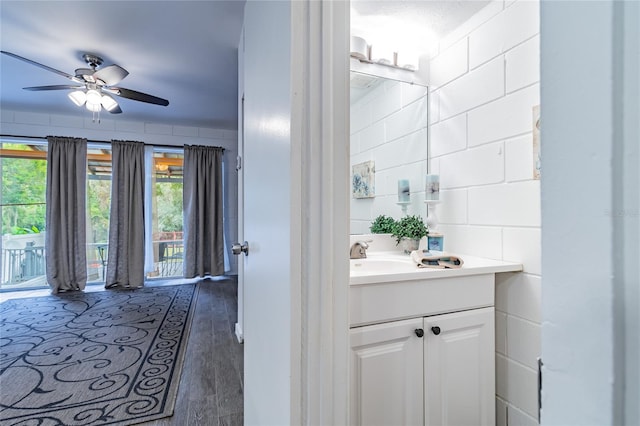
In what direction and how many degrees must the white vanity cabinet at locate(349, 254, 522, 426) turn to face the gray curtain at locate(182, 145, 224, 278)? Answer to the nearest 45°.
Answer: approximately 180°

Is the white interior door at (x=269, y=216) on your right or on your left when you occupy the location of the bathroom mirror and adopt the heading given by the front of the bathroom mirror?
on your right

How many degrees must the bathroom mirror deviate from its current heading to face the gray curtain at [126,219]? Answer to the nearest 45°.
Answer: approximately 180°

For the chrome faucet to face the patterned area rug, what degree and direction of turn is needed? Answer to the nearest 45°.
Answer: approximately 135° to its right

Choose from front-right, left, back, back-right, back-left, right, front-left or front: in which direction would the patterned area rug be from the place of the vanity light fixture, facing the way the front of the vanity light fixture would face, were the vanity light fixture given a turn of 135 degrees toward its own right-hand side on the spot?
front

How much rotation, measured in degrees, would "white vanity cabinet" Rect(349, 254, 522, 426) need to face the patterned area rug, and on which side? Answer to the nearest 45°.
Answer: approximately 135° to its right

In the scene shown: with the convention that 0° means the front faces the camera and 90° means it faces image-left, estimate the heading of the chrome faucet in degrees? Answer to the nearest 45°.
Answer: approximately 315°

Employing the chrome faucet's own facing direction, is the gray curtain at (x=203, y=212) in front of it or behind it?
behind

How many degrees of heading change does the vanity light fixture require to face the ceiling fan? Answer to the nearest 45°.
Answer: approximately 135° to its right
